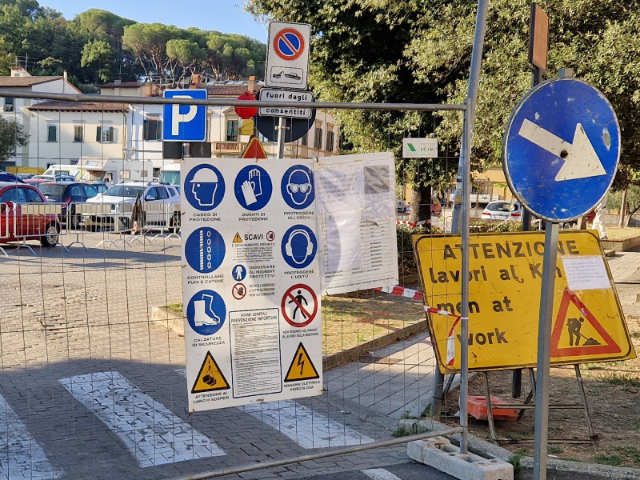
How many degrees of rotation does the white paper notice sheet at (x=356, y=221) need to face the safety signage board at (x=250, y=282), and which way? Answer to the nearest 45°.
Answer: approximately 45° to its right

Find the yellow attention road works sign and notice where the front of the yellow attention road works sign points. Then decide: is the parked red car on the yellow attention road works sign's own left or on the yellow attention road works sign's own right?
on the yellow attention road works sign's own right

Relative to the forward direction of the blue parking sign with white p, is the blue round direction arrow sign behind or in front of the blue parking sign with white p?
in front

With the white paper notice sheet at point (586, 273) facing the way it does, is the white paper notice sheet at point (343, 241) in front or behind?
in front

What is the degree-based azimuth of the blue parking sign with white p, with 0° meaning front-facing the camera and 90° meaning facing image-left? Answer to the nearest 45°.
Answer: approximately 0°

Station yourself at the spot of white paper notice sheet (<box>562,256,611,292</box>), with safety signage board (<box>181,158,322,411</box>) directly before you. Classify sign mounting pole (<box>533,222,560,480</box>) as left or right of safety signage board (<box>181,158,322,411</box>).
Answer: left

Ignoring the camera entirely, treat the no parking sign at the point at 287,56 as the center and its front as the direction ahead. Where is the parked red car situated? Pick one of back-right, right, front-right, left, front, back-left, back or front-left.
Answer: back-right

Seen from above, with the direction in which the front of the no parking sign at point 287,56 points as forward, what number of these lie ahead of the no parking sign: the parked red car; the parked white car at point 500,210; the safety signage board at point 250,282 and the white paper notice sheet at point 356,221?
2
